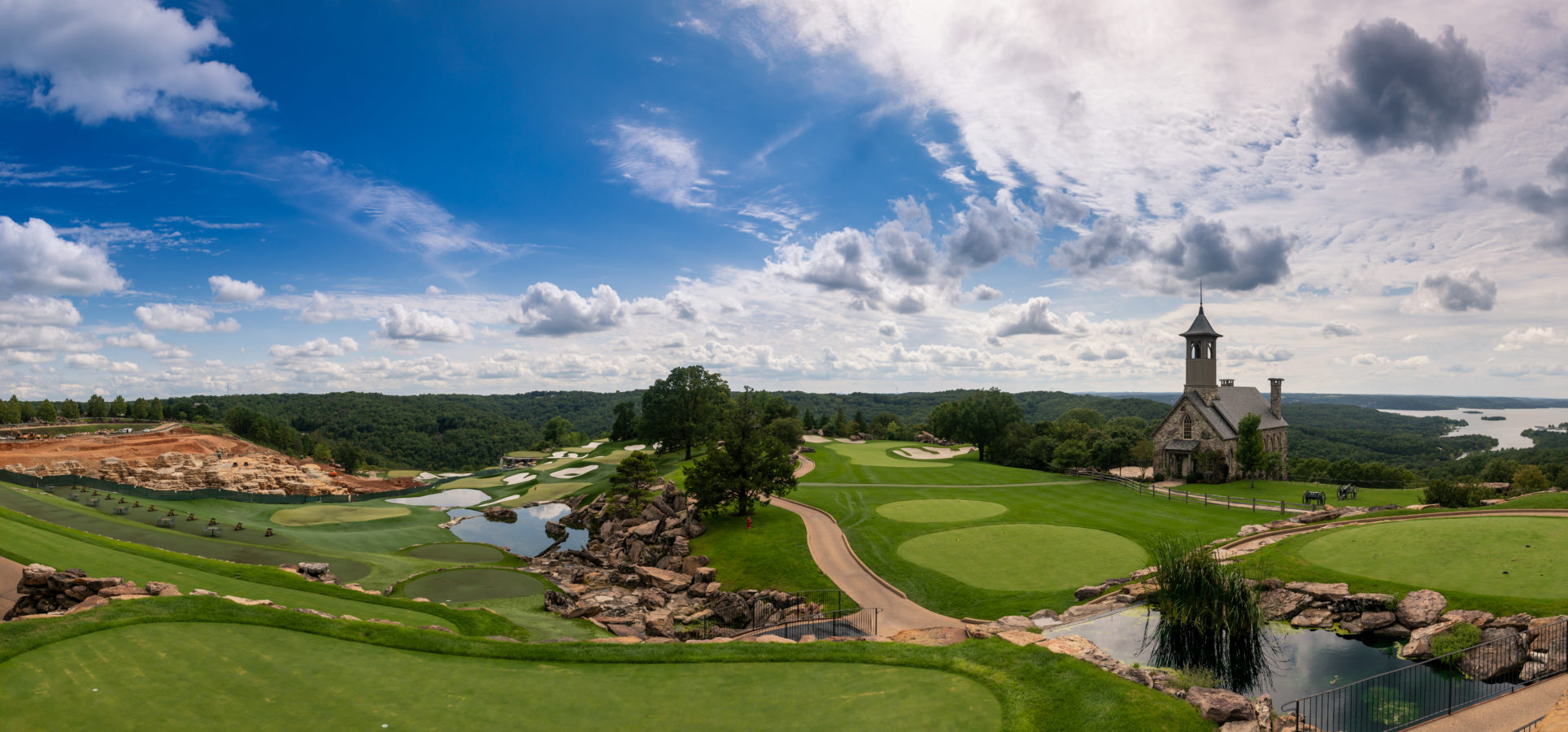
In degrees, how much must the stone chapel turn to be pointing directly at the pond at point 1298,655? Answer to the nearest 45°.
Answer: approximately 45° to its left

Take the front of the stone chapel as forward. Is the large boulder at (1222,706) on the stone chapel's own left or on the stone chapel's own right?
on the stone chapel's own left

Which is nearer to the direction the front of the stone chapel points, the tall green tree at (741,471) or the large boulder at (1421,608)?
the tall green tree

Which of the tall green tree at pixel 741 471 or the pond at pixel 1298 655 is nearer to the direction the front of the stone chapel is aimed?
the tall green tree

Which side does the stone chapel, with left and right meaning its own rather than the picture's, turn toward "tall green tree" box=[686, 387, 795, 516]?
front

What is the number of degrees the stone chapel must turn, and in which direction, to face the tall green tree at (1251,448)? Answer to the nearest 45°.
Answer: approximately 90° to its left

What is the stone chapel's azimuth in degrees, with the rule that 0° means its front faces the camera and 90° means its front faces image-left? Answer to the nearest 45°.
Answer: approximately 45°

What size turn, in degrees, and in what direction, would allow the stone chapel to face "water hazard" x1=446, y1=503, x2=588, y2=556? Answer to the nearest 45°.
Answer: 0° — it already faces it

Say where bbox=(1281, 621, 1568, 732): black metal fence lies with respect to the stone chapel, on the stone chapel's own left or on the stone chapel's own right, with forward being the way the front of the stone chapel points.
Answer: on the stone chapel's own left

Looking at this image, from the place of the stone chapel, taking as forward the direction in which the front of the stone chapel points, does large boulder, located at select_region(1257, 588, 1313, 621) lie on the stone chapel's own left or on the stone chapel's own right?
on the stone chapel's own left

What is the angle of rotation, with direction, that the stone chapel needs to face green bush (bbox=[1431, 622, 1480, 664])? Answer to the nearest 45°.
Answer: approximately 45° to its left
